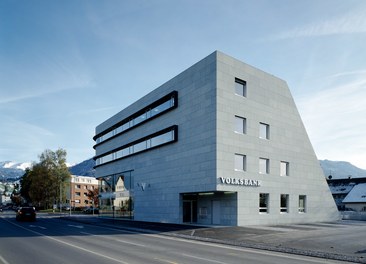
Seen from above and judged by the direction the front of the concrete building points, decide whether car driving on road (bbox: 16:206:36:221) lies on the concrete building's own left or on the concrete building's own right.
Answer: on the concrete building's own right
